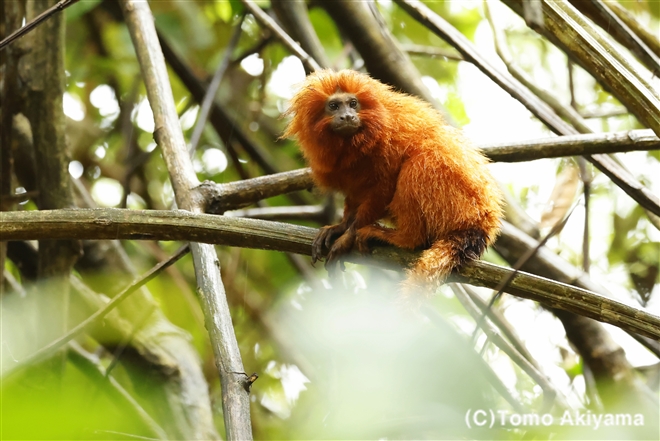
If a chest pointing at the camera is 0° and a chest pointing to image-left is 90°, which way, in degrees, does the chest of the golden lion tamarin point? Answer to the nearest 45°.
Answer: approximately 90°

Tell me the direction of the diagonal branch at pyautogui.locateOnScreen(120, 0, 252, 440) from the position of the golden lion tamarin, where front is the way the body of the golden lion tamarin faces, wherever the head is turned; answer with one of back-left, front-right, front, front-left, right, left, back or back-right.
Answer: front
